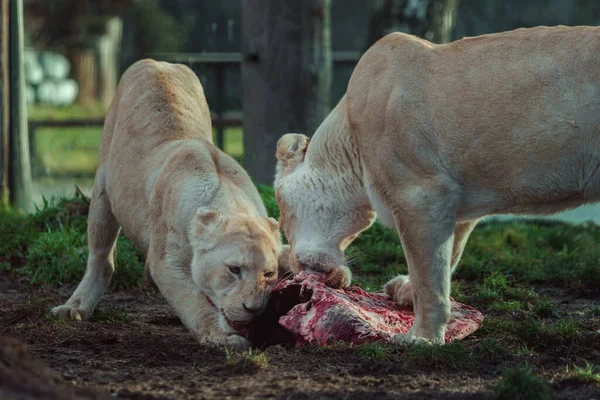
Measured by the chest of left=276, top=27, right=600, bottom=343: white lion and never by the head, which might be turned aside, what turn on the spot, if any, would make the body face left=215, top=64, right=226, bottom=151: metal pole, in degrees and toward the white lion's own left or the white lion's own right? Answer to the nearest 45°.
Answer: approximately 90° to the white lion's own right

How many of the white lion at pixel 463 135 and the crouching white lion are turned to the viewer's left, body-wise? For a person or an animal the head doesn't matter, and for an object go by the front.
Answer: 1

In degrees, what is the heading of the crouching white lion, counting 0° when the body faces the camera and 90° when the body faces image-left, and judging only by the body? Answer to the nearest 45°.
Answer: approximately 315°

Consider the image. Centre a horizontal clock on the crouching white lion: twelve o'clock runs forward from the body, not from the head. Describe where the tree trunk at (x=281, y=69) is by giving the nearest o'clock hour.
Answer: The tree trunk is roughly at 8 o'clock from the crouching white lion.

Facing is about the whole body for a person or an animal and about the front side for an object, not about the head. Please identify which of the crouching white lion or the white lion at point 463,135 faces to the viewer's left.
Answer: the white lion

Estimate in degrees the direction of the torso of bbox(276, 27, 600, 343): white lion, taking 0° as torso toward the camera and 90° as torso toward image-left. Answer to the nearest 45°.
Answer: approximately 90°

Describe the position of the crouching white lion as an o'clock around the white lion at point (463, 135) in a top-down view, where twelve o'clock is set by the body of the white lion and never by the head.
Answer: The crouching white lion is roughly at 12 o'clock from the white lion.
